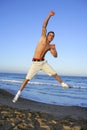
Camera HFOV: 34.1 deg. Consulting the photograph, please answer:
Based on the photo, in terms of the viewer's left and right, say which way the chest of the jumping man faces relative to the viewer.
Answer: facing the viewer and to the right of the viewer
